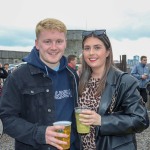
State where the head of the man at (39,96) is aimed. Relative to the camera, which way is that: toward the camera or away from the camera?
toward the camera

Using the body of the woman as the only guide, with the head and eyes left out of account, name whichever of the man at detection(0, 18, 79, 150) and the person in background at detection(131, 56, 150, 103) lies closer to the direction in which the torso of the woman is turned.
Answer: the man

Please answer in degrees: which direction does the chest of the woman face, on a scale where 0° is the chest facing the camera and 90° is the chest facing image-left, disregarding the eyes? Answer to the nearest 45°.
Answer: approximately 45°

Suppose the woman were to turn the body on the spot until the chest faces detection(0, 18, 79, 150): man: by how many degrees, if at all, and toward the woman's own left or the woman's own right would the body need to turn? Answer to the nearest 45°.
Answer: approximately 45° to the woman's own right

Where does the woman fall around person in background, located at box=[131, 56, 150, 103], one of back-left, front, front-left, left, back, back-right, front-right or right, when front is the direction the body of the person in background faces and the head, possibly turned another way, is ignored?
front-right

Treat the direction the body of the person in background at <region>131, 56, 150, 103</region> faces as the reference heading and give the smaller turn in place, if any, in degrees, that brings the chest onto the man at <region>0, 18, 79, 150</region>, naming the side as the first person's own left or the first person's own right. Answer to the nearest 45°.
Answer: approximately 45° to the first person's own right

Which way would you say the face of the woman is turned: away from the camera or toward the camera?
toward the camera

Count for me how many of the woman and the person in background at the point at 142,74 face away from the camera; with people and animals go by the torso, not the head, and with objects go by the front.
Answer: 0
